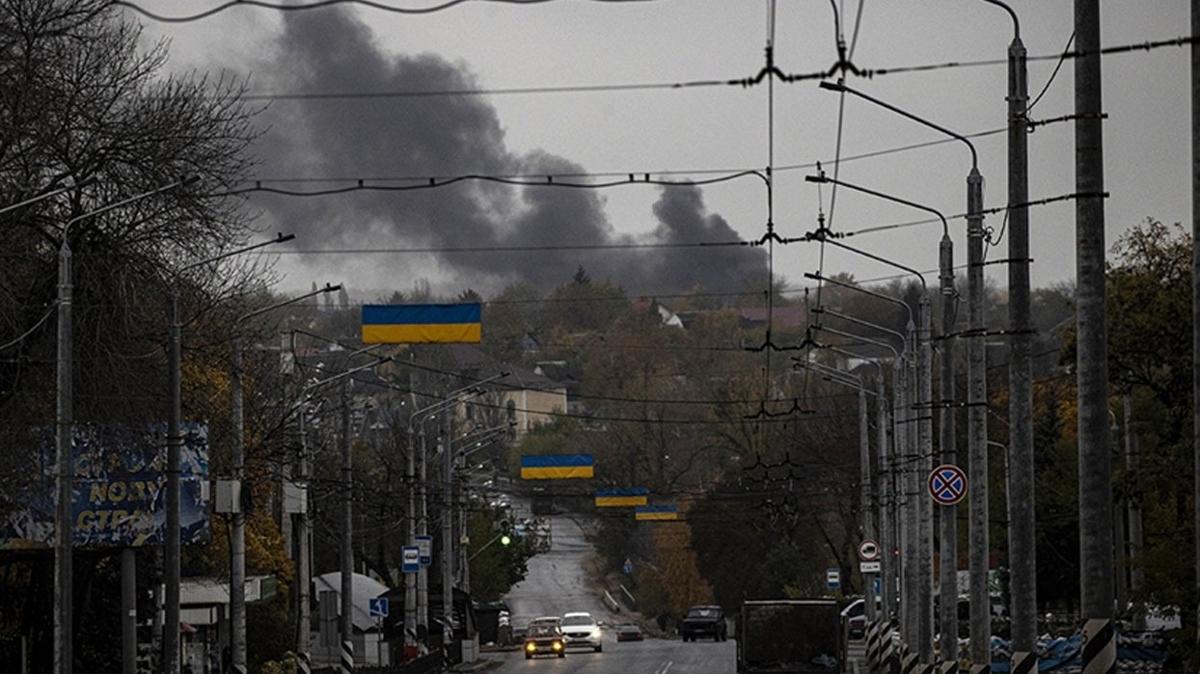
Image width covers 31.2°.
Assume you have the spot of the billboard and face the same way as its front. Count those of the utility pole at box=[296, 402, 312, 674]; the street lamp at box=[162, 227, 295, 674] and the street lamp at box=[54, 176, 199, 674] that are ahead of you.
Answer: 2

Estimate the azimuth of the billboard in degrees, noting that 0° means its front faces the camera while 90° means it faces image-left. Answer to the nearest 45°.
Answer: approximately 0°

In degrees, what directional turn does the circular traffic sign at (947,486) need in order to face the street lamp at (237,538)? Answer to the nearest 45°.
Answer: approximately 90° to its right

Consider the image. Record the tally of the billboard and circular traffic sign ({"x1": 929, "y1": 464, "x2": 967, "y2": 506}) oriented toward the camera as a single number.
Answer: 2

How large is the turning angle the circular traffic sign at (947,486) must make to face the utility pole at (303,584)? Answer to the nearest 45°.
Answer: approximately 135° to its right

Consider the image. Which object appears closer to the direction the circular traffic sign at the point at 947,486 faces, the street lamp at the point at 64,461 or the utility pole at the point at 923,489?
the street lamp

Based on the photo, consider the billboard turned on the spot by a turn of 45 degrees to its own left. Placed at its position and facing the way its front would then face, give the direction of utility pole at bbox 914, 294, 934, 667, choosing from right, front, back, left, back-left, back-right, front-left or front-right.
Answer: front-left

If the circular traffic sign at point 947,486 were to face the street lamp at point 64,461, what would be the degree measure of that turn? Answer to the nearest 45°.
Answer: approximately 45° to its right

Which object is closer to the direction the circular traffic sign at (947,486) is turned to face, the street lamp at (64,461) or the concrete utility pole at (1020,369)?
the concrete utility pole

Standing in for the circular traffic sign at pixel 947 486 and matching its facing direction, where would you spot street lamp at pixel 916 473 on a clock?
The street lamp is roughly at 6 o'clock from the circular traffic sign.

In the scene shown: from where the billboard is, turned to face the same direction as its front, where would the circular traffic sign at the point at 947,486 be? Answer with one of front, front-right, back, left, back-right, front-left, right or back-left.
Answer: front-left
